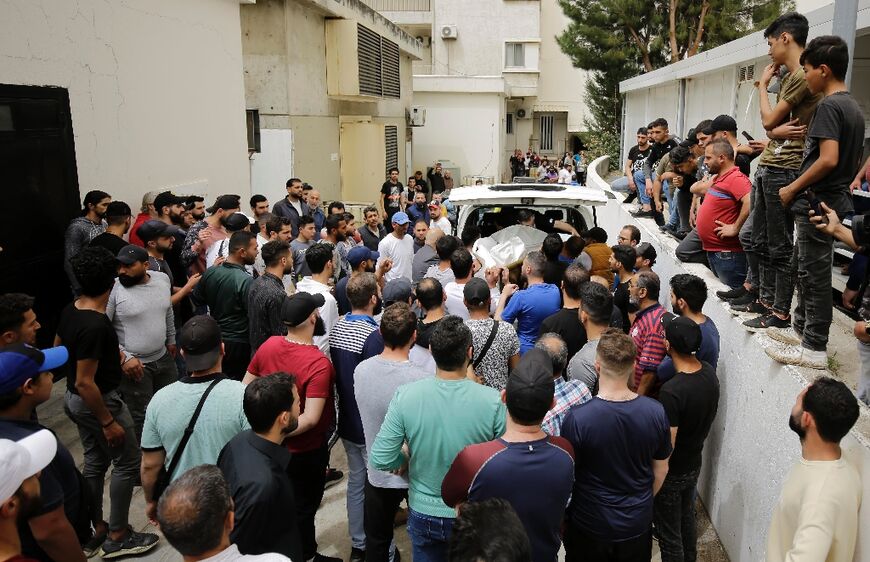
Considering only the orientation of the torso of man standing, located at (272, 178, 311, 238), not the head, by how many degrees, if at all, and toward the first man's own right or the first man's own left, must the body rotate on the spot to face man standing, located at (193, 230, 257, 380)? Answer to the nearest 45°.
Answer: approximately 45° to the first man's own right

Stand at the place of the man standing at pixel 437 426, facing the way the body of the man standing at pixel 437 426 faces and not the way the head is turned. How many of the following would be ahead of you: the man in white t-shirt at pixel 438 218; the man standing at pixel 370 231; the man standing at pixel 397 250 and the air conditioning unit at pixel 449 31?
4

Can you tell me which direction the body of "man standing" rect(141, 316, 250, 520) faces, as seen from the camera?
away from the camera

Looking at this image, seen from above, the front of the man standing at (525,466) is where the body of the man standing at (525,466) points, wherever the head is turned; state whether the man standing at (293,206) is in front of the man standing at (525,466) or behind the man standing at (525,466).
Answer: in front

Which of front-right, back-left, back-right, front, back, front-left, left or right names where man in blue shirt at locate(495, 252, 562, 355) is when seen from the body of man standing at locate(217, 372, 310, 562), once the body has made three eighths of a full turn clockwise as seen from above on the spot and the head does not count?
back-left

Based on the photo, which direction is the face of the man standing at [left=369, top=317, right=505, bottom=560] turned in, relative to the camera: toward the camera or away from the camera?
away from the camera

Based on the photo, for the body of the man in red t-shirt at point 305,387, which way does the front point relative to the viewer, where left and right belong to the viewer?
facing away from the viewer and to the right of the viewer

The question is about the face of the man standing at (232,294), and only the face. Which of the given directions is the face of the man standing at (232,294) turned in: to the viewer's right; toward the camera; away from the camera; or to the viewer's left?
to the viewer's right

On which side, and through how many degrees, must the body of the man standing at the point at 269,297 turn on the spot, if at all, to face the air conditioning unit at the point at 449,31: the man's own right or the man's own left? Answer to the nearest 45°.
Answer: approximately 45° to the man's own left

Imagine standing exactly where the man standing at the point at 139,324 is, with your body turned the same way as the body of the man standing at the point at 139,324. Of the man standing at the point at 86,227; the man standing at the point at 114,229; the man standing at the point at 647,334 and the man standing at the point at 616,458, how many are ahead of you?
2

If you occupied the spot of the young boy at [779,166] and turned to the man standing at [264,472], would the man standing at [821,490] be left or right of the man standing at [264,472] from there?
left

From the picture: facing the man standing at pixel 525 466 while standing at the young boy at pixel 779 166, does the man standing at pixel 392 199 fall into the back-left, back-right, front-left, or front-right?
back-right

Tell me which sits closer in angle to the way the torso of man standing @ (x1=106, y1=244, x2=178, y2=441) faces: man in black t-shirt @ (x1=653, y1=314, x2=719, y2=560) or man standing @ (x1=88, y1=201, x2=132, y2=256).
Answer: the man in black t-shirt

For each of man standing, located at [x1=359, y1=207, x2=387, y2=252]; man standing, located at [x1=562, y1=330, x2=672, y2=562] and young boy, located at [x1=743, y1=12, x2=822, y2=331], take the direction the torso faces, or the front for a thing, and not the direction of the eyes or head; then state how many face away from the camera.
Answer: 1

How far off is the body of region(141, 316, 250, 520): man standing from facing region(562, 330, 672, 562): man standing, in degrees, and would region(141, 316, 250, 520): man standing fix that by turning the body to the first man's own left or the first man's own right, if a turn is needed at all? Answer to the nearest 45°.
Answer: approximately 135° to the first man's own right

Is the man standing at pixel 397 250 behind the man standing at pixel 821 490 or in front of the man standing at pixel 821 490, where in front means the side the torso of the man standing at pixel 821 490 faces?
in front

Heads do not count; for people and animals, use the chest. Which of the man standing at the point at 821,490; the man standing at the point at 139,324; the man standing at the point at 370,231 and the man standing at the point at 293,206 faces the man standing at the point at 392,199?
the man standing at the point at 821,490

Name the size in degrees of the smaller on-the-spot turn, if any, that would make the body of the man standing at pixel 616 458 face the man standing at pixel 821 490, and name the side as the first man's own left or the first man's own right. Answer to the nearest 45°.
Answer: approximately 135° to the first man's own right

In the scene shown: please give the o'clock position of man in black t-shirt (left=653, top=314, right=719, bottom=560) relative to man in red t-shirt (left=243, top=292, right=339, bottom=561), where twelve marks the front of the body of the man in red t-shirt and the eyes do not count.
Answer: The man in black t-shirt is roughly at 2 o'clock from the man in red t-shirt.

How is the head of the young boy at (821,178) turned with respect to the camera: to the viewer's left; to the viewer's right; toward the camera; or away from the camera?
to the viewer's left
